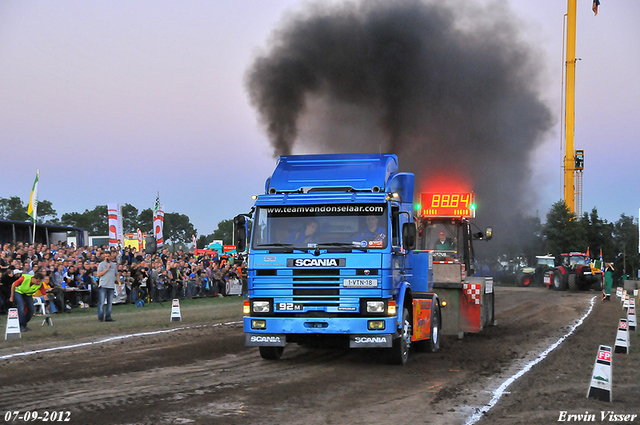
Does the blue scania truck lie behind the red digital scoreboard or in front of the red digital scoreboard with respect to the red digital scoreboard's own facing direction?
in front

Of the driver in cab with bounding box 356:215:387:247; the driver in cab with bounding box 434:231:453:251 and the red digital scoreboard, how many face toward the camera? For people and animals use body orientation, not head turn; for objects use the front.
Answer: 3

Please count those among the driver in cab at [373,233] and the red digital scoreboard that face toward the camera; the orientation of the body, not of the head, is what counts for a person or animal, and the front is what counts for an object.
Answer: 2

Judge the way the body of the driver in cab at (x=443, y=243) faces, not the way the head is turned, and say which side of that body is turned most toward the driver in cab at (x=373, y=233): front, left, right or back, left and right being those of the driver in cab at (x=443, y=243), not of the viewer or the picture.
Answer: front

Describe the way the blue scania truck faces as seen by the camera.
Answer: facing the viewer

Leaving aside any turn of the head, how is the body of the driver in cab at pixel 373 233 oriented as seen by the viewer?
toward the camera

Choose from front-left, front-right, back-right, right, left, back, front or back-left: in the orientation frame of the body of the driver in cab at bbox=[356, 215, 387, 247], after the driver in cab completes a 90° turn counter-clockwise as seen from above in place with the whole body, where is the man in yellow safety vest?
back-left

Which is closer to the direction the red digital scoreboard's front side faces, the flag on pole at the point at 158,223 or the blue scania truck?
the blue scania truck
